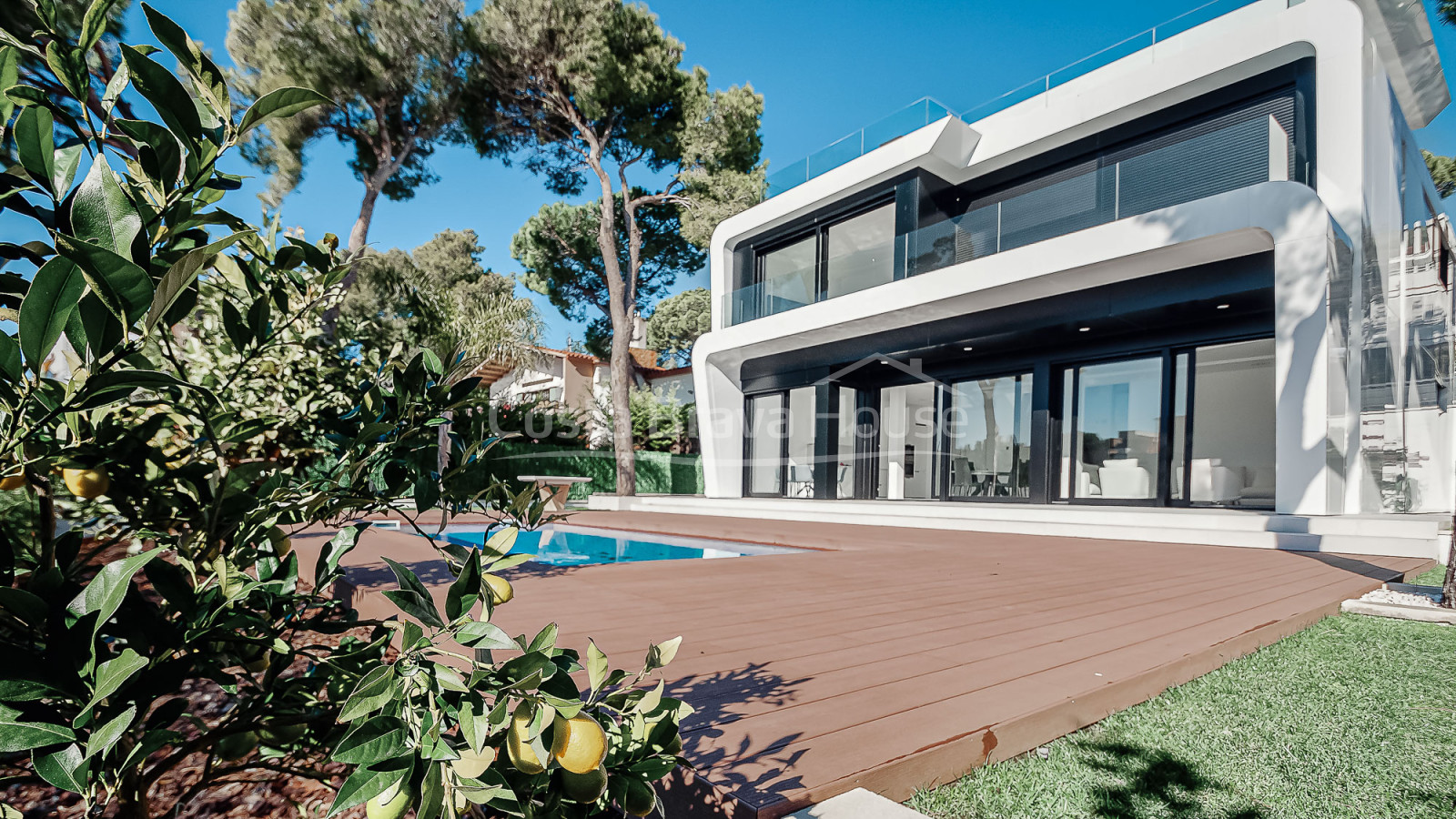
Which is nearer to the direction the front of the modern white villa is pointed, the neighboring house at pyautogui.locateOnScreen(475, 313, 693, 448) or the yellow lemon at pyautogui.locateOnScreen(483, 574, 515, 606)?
the yellow lemon

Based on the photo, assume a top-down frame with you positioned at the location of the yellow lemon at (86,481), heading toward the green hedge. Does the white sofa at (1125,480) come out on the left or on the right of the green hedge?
right

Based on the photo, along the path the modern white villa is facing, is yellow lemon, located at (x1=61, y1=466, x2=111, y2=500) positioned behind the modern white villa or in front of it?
in front

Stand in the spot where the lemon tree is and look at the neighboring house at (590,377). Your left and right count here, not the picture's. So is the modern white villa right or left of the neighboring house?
right

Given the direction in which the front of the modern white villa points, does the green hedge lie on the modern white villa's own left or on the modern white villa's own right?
on the modern white villa's own right

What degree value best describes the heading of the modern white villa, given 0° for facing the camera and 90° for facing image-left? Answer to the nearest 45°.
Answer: approximately 45°

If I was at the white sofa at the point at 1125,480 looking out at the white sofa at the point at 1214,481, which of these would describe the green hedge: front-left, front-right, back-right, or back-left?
back-left

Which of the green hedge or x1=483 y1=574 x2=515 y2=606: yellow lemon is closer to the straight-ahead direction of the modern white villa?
the yellow lemon

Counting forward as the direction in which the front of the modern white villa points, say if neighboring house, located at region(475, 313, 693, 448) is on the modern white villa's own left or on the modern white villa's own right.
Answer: on the modern white villa's own right

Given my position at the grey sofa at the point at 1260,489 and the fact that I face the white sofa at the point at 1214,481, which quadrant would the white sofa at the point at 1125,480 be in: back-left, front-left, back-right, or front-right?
front-right

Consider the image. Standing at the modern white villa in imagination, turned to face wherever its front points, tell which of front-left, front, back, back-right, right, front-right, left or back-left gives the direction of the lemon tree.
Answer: front-left

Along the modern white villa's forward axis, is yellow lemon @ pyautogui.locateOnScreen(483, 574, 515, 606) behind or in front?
in front

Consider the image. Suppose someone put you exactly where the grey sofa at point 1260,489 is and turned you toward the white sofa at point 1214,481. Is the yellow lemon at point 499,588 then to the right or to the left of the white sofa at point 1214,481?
left
